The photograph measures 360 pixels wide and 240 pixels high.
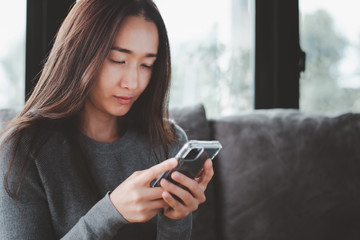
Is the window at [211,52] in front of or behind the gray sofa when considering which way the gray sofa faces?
behind

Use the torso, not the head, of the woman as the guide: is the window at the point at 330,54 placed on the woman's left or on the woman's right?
on the woman's left

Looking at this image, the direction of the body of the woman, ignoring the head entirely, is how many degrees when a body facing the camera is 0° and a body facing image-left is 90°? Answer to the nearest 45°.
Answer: approximately 315°

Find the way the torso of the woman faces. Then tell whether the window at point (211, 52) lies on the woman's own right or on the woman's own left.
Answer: on the woman's own left
